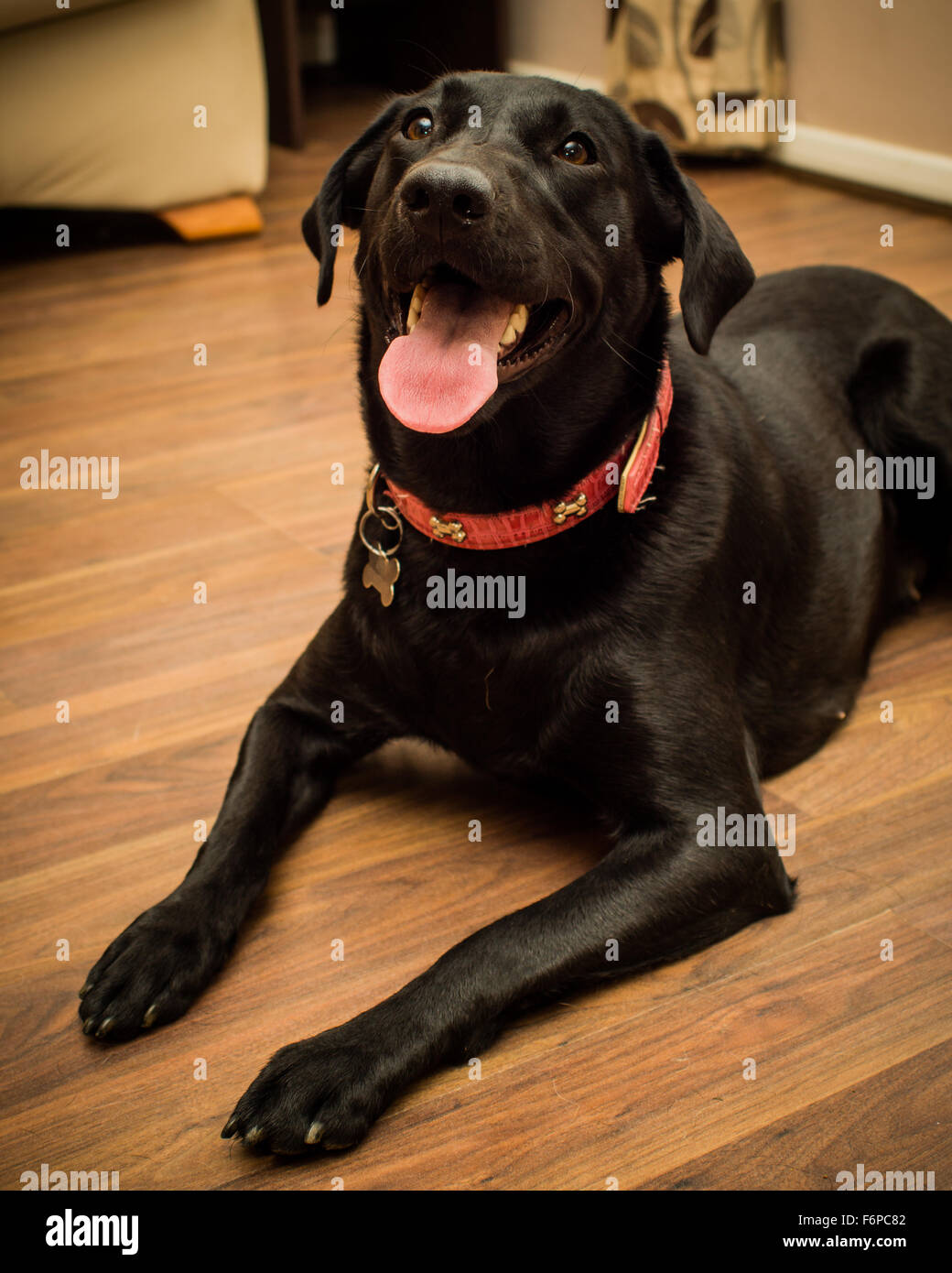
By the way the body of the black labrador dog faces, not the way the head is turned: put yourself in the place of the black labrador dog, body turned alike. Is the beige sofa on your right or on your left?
on your right

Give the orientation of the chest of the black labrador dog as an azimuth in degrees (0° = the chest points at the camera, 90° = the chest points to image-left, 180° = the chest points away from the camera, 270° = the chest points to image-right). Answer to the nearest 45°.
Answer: approximately 45°
